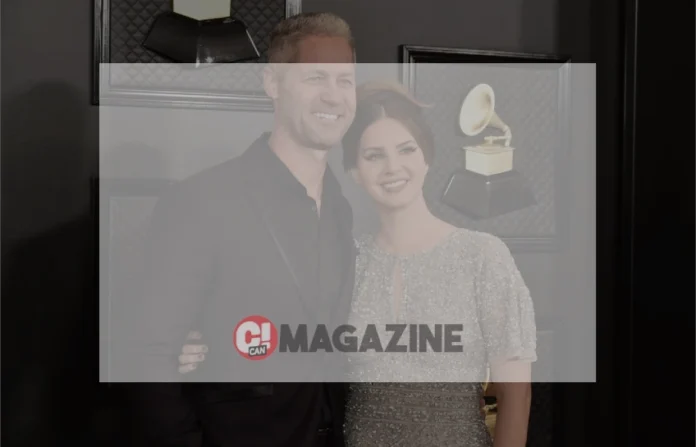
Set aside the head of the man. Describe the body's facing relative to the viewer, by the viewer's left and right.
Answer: facing the viewer and to the right of the viewer

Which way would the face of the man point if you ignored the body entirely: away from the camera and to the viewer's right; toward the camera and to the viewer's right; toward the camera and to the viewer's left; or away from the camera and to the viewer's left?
toward the camera and to the viewer's right
